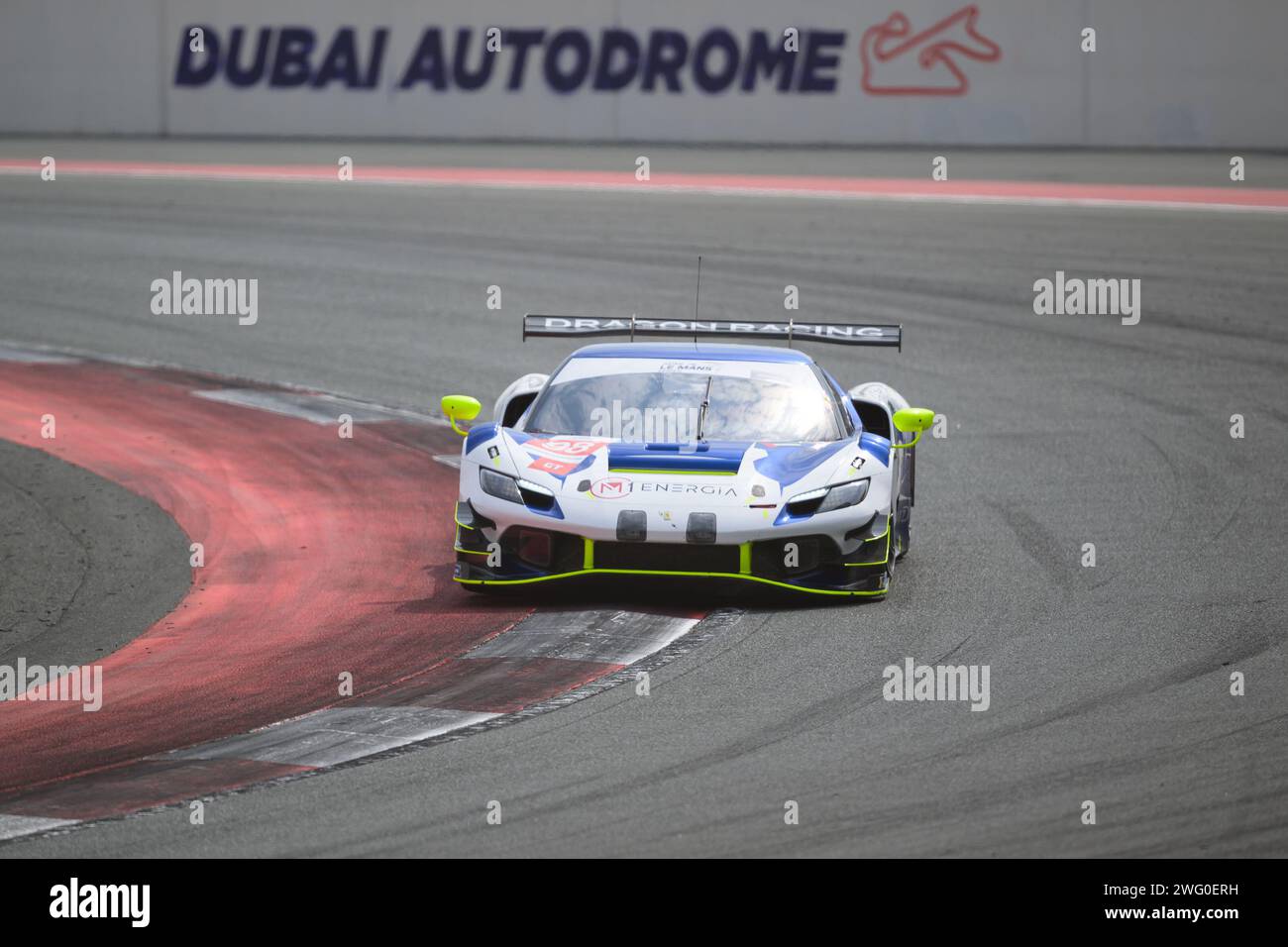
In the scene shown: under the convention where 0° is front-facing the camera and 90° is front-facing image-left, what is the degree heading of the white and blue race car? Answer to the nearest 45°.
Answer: approximately 0°
